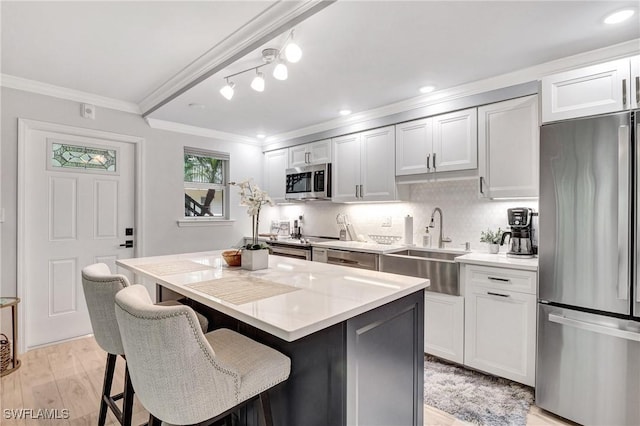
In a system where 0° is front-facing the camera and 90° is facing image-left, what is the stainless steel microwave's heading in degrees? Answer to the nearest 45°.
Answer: approximately 45°

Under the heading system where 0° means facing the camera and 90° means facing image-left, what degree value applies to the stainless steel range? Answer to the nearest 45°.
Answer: approximately 45°

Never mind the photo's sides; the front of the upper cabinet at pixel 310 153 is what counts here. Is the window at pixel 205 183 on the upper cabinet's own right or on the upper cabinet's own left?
on the upper cabinet's own right

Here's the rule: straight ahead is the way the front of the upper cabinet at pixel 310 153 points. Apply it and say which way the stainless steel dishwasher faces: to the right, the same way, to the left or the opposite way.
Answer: the same way

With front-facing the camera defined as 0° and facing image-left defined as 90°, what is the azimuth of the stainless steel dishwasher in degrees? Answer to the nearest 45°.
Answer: approximately 45°

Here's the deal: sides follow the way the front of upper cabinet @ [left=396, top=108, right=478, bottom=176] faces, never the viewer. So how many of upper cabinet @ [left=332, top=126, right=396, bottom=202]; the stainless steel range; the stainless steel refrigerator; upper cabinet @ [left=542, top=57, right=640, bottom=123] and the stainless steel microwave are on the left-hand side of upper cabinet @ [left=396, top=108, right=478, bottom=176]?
2

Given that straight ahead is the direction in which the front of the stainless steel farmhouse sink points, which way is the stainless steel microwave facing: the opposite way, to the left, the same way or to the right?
the same way

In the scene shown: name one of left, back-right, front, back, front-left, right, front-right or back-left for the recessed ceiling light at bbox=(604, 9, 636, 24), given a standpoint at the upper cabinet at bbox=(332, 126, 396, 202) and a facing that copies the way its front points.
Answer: left

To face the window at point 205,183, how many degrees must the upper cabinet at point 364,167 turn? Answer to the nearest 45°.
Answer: approximately 45° to its right

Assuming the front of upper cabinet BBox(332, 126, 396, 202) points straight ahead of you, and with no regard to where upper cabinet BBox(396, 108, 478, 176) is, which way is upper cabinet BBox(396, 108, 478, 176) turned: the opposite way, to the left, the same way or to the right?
the same way

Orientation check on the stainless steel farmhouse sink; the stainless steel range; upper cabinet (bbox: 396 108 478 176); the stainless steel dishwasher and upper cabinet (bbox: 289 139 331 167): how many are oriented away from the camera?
0

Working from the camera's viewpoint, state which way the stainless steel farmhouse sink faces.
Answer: facing the viewer and to the left of the viewer

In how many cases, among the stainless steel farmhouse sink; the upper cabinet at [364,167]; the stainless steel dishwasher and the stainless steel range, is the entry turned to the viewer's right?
0

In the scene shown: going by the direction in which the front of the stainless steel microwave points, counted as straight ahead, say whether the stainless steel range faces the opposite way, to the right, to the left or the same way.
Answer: the same way

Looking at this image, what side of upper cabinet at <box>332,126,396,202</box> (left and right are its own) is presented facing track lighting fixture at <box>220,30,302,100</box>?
front

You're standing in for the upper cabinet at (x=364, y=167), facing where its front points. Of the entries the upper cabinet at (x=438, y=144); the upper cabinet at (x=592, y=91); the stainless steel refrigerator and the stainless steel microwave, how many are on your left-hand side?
3

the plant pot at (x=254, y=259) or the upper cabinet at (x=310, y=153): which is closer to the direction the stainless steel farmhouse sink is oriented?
the plant pot

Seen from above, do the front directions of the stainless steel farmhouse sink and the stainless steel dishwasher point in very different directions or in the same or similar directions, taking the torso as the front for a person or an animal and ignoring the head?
same or similar directions

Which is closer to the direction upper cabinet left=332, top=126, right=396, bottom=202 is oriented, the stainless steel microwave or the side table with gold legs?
the side table with gold legs

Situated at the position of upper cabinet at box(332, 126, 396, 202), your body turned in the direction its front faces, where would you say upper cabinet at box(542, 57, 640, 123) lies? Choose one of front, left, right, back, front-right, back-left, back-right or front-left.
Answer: left

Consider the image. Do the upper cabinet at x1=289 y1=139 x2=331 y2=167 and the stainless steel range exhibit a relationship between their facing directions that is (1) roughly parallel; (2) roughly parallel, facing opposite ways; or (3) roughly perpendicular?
roughly parallel

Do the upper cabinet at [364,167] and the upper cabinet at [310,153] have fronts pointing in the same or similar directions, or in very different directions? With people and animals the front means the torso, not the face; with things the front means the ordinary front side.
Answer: same or similar directions

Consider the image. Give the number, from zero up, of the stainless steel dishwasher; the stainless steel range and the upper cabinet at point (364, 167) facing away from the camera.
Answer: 0
